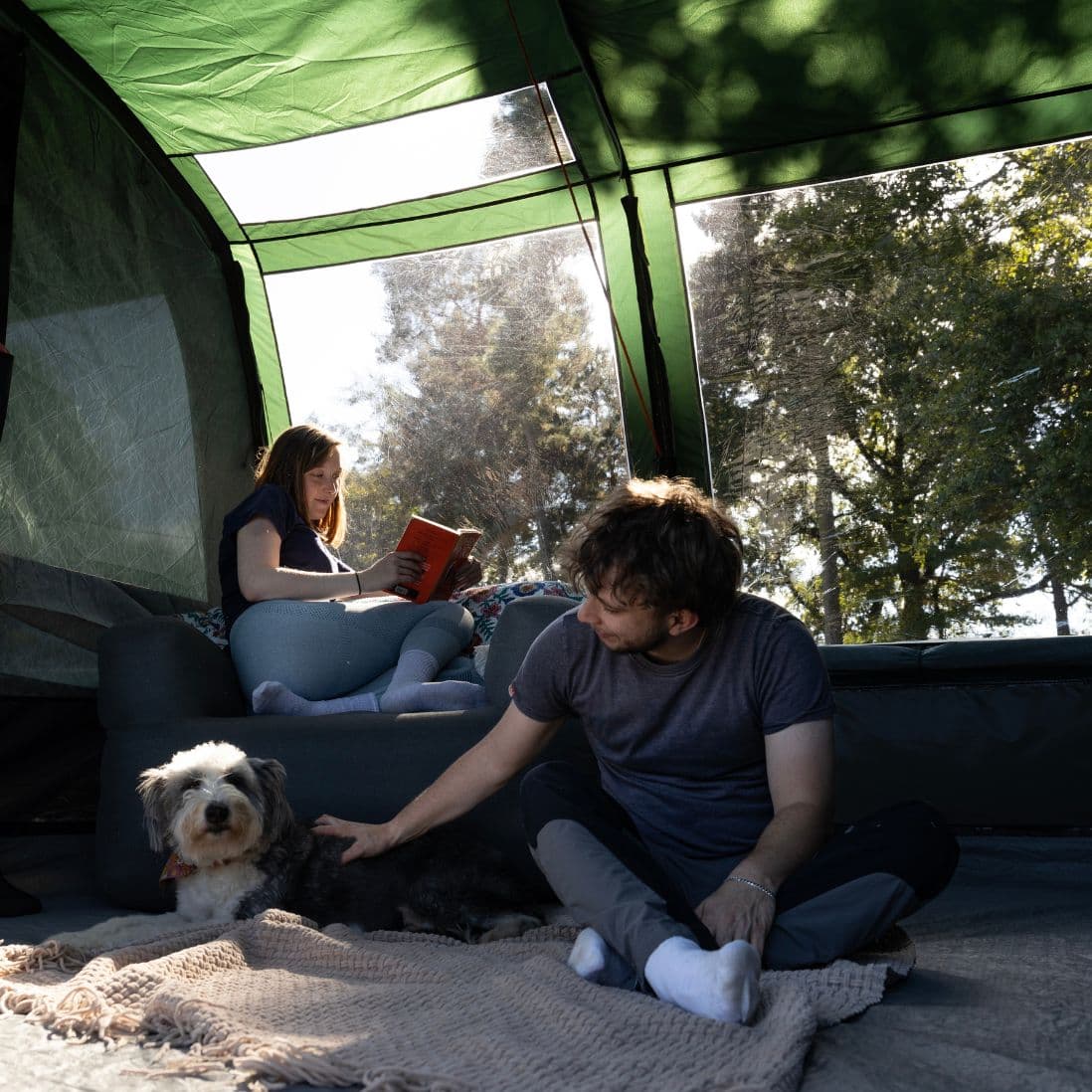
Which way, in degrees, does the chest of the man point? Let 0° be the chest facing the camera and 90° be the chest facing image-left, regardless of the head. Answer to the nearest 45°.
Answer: approximately 0°

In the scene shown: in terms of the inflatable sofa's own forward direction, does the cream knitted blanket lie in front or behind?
in front

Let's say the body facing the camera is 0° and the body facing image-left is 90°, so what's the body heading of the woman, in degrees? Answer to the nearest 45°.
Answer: approximately 270°

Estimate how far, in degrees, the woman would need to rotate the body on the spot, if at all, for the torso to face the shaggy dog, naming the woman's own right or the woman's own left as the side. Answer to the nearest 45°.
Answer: approximately 90° to the woman's own right

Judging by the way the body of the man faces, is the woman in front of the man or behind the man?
behind

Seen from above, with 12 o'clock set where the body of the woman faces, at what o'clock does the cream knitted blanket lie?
The cream knitted blanket is roughly at 3 o'clock from the woman.

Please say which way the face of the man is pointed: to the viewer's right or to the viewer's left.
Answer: to the viewer's left
